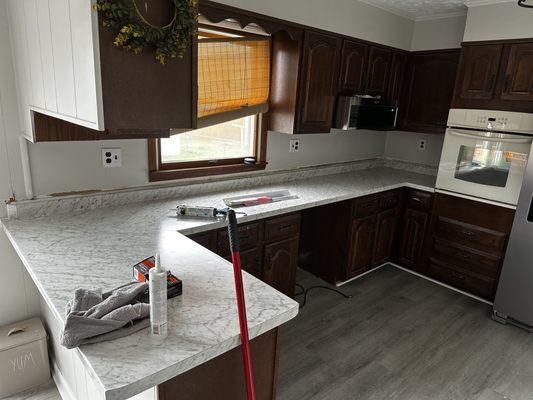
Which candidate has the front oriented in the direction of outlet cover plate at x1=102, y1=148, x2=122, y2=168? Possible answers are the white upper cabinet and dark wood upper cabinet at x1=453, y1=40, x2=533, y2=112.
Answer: the dark wood upper cabinet

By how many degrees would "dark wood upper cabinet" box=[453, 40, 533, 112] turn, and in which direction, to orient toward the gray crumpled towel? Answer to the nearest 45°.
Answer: approximately 45° to its left

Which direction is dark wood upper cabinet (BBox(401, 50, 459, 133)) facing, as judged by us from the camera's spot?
facing the viewer and to the left of the viewer

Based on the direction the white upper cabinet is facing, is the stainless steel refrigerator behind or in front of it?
in front

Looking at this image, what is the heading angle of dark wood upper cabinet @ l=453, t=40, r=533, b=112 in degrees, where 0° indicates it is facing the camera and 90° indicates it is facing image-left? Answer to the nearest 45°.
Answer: approximately 45°

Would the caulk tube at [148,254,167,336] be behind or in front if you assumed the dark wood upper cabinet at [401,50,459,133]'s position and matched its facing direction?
in front

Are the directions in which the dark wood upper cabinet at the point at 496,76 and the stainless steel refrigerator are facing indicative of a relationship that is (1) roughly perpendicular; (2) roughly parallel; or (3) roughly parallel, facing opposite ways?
roughly parallel

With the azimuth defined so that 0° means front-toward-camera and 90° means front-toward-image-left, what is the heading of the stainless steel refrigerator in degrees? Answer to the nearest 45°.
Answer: approximately 45°
